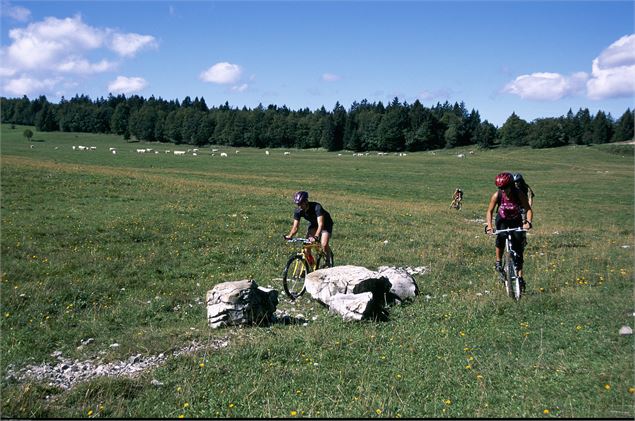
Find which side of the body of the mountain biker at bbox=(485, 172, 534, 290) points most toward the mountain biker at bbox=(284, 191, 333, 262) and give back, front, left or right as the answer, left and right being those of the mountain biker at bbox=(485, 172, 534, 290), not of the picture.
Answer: right

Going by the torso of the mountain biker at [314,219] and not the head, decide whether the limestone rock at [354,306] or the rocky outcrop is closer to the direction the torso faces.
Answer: the rocky outcrop

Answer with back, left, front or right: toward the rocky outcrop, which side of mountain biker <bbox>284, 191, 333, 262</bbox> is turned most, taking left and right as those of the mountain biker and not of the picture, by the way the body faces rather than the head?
front

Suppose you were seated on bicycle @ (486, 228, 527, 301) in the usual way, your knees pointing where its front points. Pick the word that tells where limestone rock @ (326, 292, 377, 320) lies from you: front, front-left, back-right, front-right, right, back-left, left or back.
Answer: front-right

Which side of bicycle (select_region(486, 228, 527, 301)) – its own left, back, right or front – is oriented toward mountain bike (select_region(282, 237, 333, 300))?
right

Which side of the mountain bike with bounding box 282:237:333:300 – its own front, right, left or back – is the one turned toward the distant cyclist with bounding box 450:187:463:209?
back

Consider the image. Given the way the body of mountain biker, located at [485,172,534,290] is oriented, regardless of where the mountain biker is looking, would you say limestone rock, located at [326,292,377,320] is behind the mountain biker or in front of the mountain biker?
in front

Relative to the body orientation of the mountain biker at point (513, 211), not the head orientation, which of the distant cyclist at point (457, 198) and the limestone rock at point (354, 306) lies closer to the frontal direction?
the limestone rock

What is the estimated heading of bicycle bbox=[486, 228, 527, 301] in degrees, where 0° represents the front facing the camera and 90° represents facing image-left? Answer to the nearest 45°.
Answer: approximately 0°

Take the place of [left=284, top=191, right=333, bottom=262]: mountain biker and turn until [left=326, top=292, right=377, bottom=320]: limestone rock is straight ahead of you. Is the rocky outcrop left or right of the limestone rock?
right

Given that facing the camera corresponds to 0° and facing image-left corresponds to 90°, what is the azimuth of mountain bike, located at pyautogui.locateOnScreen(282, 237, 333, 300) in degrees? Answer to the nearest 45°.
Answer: approximately 45°

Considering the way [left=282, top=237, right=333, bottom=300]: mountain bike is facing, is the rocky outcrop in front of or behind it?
in front
